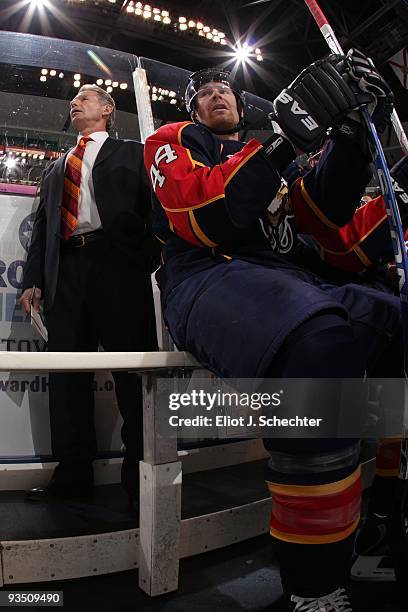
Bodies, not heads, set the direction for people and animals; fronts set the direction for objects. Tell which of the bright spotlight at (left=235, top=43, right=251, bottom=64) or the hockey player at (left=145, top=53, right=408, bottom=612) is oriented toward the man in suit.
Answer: the bright spotlight

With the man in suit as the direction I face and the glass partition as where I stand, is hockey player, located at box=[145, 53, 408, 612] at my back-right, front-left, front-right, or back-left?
front-left

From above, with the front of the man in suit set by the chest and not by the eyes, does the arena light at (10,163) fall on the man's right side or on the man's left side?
on the man's right side

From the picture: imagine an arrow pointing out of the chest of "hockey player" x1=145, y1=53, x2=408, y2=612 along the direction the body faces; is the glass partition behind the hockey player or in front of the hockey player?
behind

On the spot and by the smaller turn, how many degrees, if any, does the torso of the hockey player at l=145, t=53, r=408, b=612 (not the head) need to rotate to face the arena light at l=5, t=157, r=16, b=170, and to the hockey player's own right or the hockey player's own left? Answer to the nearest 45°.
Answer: approximately 180°

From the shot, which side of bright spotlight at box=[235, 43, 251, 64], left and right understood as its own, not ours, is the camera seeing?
front

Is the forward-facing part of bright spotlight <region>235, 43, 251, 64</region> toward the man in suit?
yes

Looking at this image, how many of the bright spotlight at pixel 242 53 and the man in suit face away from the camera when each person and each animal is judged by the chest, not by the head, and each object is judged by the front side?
0

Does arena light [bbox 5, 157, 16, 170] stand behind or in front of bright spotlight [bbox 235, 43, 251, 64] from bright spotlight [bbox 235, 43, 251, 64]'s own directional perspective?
in front

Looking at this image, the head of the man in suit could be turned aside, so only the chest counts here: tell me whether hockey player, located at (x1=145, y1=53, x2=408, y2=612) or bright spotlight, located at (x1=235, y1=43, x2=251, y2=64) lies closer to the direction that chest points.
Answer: the hockey player
